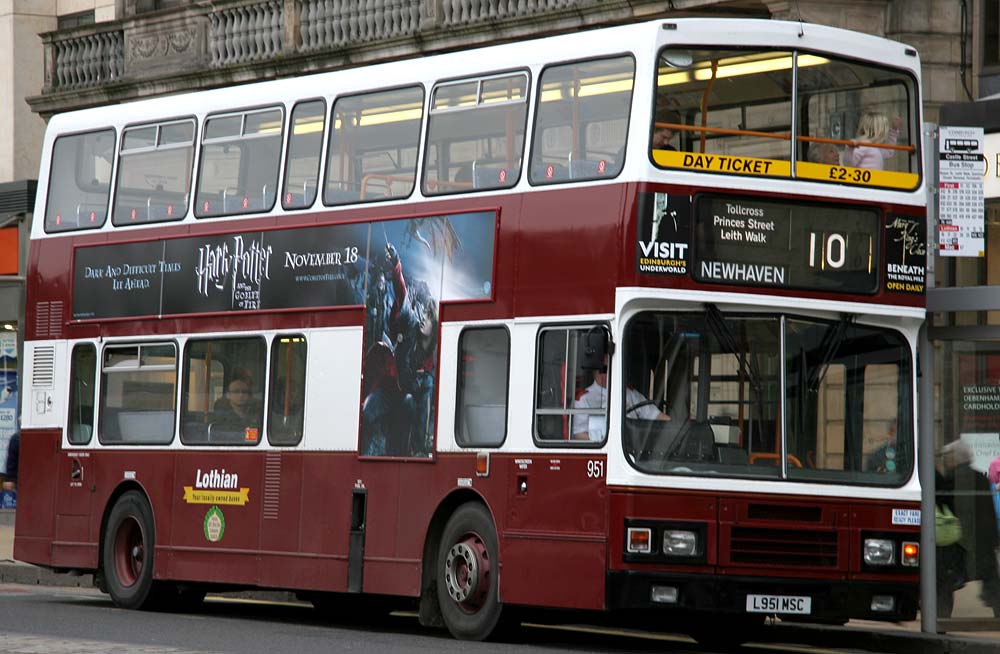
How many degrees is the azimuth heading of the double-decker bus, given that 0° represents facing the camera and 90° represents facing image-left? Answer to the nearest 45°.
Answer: approximately 315°

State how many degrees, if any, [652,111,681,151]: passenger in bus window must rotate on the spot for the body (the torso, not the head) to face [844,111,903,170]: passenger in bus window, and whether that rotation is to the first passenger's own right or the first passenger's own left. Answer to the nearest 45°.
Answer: approximately 90° to the first passenger's own left

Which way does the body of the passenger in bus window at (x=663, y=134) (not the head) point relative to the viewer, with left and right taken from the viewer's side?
facing the viewer and to the right of the viewer

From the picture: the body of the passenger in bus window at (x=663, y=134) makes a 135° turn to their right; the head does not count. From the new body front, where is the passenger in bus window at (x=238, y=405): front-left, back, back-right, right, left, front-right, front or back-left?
front-right
